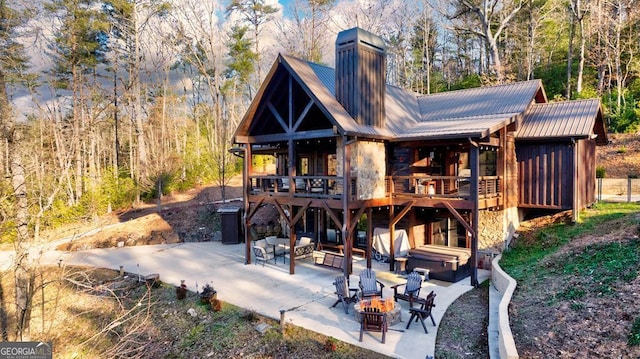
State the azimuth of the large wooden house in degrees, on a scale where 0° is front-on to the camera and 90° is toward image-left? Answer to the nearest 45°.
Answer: approximately 45°

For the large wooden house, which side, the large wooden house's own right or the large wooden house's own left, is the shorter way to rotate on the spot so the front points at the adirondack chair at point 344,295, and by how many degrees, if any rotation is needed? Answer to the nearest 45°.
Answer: approximately 45° to the large wooden house's own left

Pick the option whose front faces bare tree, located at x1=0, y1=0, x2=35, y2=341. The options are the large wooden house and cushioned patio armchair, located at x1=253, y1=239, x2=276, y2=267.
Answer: the large wooden house

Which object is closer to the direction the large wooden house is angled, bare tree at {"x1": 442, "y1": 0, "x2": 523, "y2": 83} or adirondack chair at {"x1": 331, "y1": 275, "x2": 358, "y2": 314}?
the adirondack chair

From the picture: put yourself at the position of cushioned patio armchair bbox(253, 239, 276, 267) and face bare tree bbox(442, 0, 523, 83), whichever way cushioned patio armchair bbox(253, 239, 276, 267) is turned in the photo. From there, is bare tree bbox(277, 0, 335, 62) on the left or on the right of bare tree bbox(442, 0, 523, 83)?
left

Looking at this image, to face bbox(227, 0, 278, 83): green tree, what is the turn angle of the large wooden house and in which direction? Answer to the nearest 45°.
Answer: approximately 90° to its right
